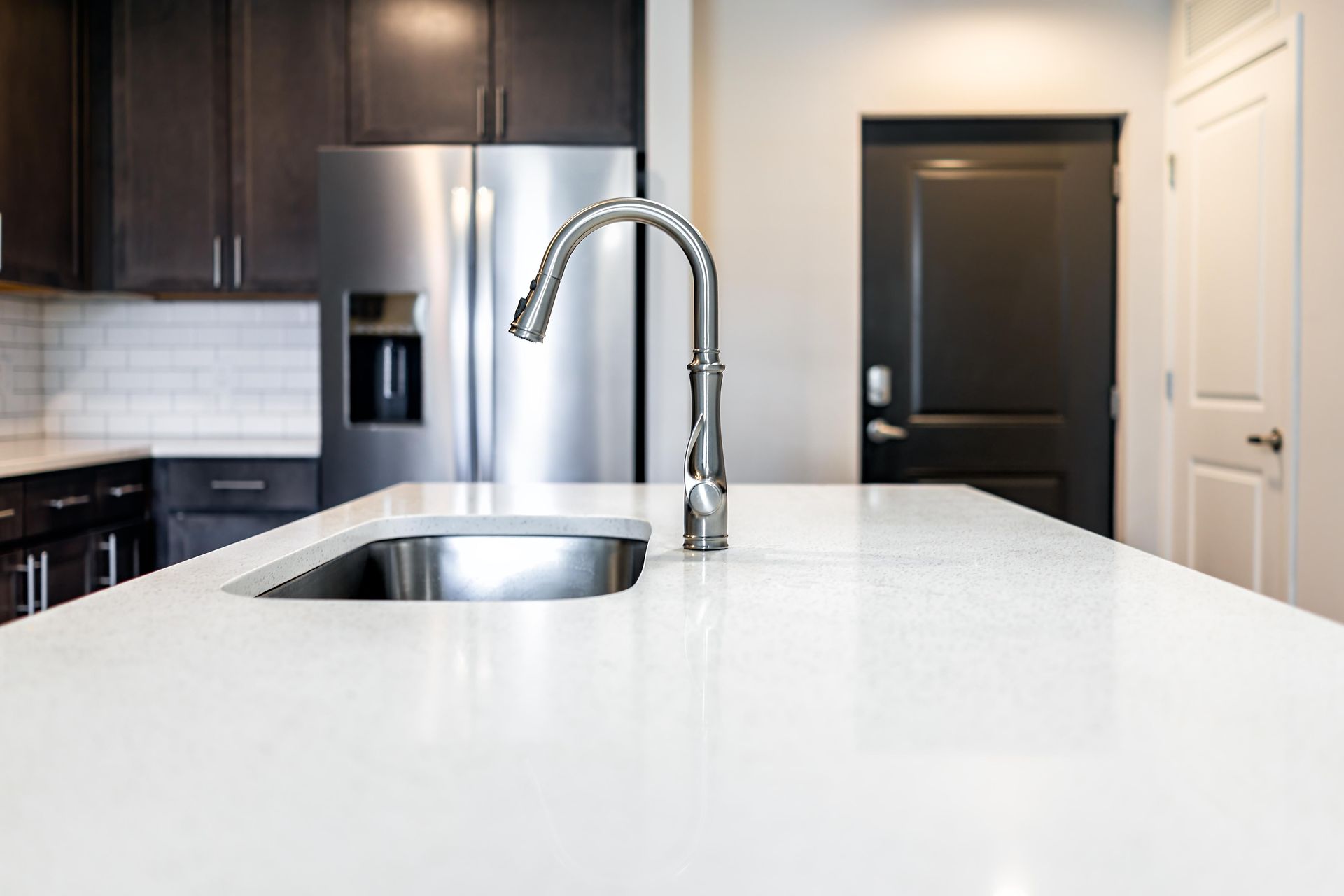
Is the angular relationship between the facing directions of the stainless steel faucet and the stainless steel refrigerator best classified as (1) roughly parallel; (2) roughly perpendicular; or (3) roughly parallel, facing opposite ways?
roughly perpendicular

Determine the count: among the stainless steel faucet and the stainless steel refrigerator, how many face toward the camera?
1

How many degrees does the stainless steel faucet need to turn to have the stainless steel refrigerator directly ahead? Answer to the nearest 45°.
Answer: approximately 90° to its right

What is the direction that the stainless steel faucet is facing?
to the viewer's left

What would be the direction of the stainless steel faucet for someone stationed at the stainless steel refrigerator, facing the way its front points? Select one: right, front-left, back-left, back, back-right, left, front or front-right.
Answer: front

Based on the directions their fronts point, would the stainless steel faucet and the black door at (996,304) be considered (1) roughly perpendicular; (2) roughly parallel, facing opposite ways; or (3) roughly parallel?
roughly perpendicular

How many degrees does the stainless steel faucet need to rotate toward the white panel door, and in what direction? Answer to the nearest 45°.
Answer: approximately 135° to its right

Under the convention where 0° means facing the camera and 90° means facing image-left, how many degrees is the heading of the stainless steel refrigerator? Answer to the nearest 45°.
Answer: approximately 0°

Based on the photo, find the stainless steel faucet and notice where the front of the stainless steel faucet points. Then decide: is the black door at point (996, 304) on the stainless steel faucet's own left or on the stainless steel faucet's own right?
on the stainless steel faucet's own right

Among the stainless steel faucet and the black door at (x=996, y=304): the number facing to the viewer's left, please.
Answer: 1

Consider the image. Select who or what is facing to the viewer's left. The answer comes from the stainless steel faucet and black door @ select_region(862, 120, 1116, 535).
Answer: the stainless steel faucet

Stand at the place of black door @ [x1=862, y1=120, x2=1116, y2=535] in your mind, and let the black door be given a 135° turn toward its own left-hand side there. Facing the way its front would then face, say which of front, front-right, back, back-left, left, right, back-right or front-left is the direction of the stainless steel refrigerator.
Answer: back

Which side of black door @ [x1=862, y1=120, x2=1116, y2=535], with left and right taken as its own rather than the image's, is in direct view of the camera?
front

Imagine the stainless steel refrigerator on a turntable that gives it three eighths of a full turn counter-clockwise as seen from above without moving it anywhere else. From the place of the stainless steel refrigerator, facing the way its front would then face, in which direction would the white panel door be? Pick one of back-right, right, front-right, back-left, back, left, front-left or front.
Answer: front-right

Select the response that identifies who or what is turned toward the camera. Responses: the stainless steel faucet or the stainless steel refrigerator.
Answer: the stainless steel refrigerator
